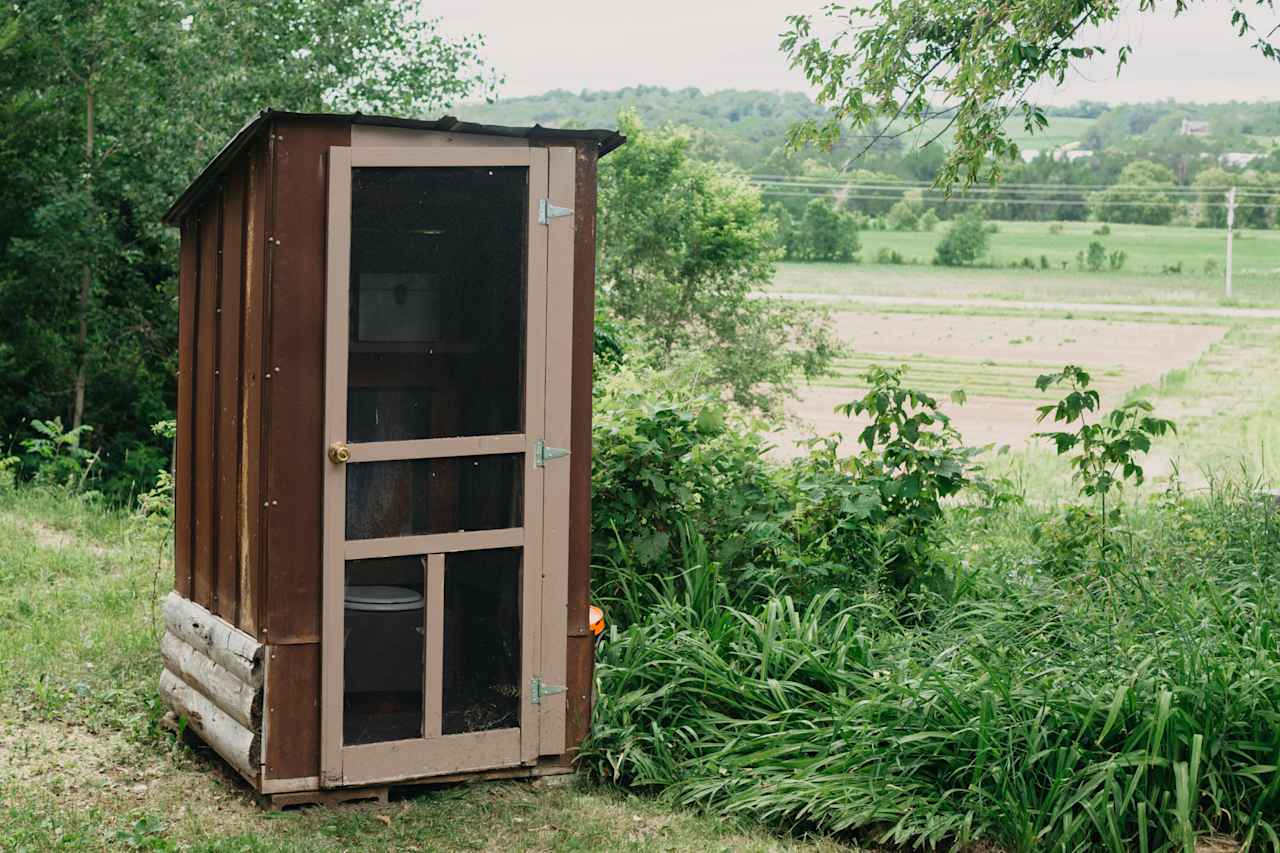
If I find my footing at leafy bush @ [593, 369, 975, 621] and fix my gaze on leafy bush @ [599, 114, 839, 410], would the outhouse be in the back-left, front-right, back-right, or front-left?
back-left

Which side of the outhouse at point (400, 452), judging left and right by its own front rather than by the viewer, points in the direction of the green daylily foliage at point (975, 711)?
left

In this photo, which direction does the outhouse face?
toward the camera

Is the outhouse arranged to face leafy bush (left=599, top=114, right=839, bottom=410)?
no

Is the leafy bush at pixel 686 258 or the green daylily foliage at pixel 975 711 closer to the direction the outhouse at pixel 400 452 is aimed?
the green daylily foliage

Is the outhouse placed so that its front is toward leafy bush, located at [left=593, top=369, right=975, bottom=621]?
no

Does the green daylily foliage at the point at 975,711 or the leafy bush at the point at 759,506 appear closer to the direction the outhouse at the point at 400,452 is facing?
the green daylily foliage
